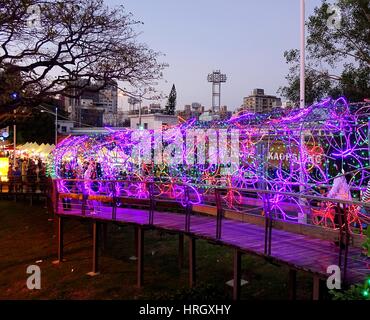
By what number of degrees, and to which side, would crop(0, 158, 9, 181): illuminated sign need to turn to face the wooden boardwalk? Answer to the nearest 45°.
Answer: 0° — it already faces it

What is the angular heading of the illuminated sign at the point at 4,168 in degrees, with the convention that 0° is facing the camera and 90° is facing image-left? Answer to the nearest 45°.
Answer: approximately 0°
